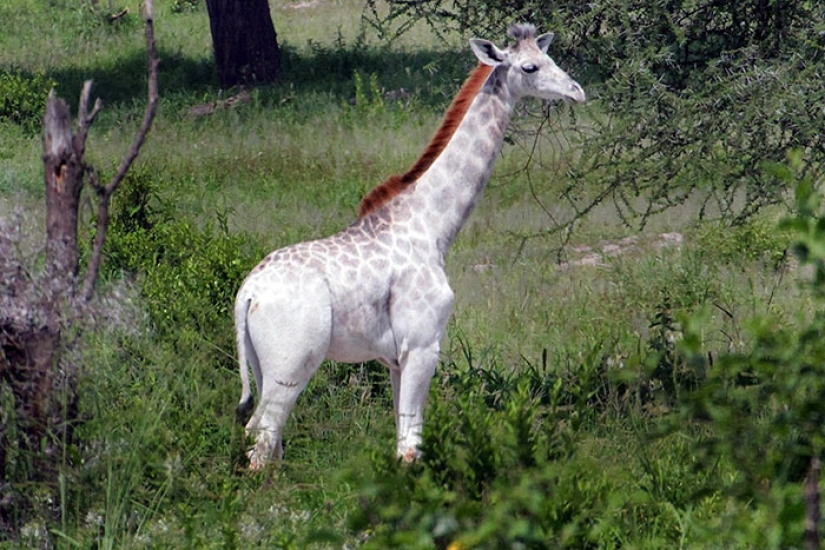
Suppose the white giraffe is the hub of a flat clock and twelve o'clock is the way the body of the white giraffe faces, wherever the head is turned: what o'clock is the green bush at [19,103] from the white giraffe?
The green bush is roughly at 8 o'clock from the white giraffe.

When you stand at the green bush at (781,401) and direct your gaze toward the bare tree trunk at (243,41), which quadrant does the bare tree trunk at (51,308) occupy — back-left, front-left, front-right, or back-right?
front-left

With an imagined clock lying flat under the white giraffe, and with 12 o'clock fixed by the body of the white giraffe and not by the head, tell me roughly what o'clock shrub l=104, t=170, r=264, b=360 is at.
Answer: The shrub is roughly at 8 o'clock from the white giraffe.

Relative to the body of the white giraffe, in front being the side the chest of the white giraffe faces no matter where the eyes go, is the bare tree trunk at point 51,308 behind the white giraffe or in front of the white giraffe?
behind

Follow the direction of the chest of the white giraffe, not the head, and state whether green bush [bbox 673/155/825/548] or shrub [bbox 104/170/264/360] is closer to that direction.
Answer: the green bush

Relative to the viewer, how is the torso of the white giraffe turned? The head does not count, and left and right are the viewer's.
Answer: facing to the right of the viewer

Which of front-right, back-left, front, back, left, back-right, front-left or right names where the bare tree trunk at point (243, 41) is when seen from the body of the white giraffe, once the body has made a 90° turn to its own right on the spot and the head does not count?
back

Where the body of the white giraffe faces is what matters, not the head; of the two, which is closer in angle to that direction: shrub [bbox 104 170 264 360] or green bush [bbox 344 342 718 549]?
the green bush
